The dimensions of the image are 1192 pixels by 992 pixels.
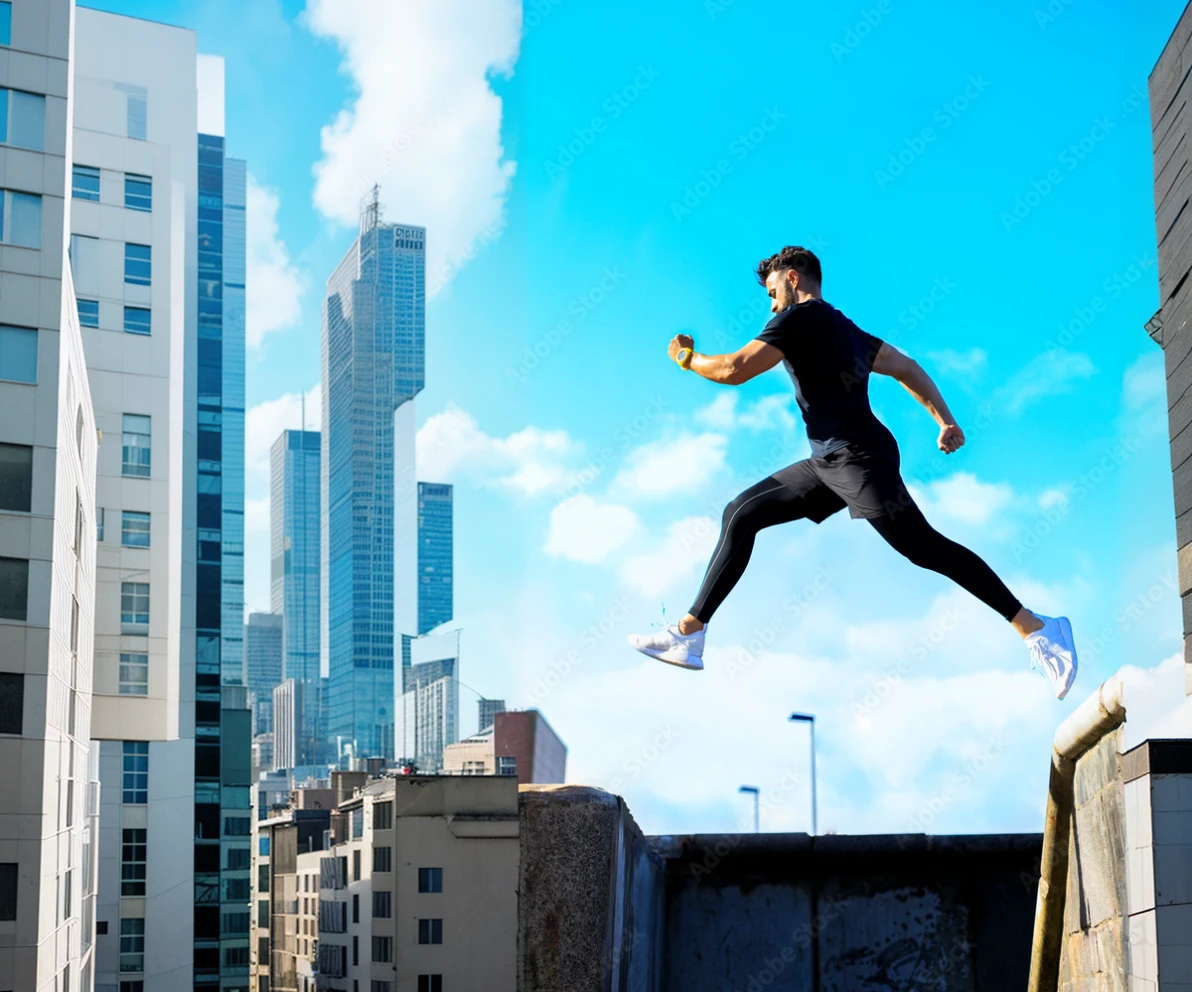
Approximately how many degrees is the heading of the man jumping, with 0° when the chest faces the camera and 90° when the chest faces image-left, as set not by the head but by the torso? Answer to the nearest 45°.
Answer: approximately 90°

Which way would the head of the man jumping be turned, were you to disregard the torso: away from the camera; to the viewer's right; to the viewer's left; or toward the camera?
to the viewer's left
